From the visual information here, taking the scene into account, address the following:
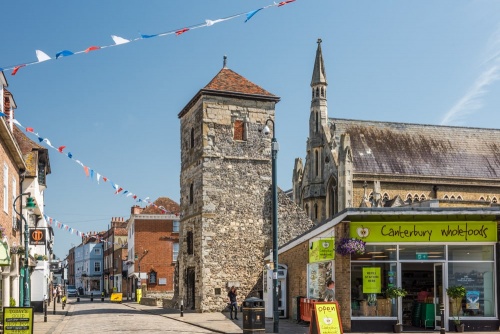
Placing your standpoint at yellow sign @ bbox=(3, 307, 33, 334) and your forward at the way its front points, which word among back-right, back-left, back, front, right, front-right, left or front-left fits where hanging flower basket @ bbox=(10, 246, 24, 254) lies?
back

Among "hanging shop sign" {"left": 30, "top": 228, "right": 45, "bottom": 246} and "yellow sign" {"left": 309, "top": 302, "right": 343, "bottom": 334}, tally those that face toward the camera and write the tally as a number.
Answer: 2

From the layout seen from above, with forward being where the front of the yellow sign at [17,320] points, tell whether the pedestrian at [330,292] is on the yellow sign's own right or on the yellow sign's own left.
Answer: on the yellow sign's own left

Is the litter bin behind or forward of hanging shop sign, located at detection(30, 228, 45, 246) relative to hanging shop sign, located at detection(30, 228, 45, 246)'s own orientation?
forward

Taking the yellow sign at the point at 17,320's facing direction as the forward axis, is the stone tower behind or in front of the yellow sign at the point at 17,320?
behind

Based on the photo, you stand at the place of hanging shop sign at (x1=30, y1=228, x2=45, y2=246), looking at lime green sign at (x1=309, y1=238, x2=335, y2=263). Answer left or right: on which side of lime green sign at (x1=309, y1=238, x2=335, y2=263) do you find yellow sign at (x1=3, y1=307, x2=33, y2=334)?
right

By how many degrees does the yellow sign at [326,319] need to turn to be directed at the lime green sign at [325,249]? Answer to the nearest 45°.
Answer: approximately 180°

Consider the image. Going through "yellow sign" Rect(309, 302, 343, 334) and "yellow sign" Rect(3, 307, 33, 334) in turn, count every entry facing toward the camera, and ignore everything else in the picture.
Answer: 2

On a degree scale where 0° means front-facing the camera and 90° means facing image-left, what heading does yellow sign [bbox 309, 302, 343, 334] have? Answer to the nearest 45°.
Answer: approximately 0°

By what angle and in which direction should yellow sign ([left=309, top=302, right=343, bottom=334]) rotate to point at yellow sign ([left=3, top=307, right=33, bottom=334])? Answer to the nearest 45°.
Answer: approximately 90° to its right
